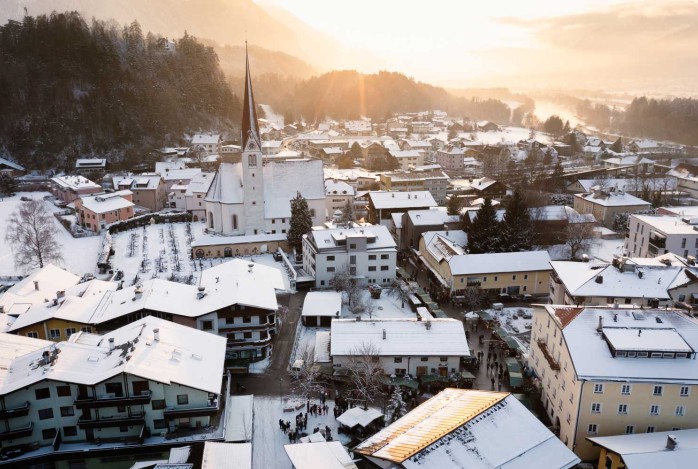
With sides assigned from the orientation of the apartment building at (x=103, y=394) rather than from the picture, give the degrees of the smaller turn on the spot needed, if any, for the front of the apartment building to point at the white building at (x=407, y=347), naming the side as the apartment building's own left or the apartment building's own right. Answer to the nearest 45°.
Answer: approximately 90° to the apartment building's own left

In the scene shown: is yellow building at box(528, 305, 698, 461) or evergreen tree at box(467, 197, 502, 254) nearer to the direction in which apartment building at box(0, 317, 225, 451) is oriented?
the yellow building

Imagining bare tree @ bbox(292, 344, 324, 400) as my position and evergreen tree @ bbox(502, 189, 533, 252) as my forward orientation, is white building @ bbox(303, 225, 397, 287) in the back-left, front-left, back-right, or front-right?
front-left

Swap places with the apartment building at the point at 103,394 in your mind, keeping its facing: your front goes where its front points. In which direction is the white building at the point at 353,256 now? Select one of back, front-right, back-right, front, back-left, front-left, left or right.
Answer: back-left

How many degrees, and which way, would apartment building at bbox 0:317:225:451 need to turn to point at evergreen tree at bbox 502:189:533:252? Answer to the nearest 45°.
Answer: approximately 90° to its left

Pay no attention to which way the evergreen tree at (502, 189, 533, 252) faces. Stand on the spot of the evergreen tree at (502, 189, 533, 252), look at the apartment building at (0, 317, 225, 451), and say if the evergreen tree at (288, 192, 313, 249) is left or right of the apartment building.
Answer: right

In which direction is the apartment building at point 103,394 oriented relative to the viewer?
toward the camera

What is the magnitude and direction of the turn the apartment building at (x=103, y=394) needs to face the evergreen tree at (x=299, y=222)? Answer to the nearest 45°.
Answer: approximately 135° to its left

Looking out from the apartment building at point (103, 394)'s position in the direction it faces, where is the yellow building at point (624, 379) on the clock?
The yellow building is roughly at 10 o'clock from the apartment building.

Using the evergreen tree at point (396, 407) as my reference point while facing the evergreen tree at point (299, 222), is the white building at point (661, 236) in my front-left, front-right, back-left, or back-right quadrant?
front-right

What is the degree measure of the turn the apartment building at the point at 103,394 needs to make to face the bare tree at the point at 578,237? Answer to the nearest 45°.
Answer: approximately 90° to its left

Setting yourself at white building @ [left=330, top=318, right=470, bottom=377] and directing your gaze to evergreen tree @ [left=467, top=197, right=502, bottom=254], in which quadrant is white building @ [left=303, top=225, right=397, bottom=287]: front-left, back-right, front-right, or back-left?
front-left

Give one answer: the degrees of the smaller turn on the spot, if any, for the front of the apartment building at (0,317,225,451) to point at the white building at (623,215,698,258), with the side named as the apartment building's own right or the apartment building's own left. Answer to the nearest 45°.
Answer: approximately 90° to the apartment building's own left

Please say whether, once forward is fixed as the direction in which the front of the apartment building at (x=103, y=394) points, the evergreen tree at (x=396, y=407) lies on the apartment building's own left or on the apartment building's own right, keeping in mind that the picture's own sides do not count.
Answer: on the apartment building's own left
